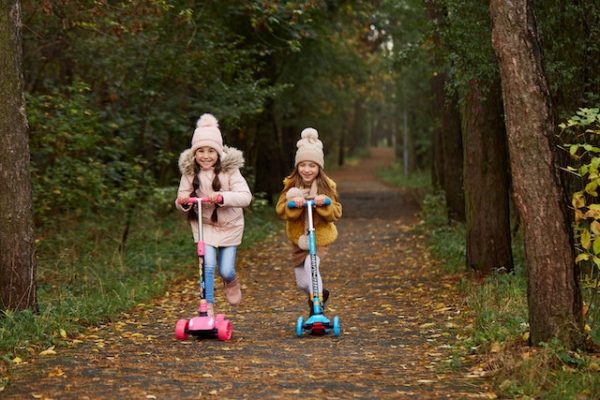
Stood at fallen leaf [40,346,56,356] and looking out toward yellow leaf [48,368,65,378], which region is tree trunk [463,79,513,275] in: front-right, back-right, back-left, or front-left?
back-left

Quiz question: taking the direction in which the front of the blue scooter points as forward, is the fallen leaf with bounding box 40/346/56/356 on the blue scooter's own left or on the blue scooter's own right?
on the blue scooter's own right

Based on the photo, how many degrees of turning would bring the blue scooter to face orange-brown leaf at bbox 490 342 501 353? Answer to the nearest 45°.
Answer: approximately 45° to its left

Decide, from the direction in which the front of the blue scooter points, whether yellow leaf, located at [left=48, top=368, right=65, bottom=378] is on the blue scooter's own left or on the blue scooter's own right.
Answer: on the blue scooter's own right

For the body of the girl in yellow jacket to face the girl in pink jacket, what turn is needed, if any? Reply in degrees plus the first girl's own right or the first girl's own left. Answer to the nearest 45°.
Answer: approximately 90° to the first girl's own right

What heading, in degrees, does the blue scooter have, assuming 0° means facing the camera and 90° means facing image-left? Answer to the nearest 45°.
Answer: approximately 0°

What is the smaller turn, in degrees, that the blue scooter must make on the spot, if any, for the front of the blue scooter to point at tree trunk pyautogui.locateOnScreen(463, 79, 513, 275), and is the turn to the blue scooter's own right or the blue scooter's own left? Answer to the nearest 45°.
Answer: approximately 135° to the blue scooter's own left

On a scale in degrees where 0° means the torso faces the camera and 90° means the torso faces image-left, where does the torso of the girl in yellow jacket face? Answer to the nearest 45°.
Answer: approximately 0°

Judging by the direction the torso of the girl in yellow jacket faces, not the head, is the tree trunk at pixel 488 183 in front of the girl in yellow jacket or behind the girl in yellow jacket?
behind
